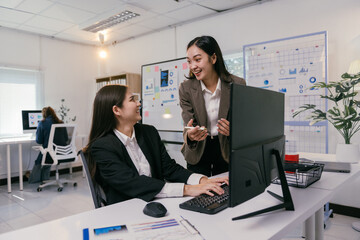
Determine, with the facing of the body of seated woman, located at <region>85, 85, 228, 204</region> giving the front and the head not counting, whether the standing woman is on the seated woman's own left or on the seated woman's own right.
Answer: on the seated woman's own left

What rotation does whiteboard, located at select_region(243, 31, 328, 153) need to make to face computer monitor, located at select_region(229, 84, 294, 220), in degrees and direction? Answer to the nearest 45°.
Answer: approximately 45° to its left

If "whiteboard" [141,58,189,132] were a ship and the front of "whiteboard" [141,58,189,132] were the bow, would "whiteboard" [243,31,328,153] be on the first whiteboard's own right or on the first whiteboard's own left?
on the first whiteboard's own left

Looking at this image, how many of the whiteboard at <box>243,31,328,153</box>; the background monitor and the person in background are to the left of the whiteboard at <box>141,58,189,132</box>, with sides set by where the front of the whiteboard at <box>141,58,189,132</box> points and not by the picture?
1

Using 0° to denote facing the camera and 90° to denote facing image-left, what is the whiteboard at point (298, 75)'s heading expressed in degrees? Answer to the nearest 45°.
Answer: approximately 45°

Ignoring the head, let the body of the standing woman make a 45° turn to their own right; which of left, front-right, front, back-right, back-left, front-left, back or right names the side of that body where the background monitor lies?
right

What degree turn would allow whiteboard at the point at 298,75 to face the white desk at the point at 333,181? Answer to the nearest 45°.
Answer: approximately 45° to its left

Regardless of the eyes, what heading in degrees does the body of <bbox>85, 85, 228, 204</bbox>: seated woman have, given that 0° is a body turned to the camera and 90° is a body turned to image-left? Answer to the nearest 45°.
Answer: approximately 315°

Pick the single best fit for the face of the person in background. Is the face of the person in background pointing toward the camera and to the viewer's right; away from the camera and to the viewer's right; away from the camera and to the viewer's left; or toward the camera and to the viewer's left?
away from the camera and to the viewer's left

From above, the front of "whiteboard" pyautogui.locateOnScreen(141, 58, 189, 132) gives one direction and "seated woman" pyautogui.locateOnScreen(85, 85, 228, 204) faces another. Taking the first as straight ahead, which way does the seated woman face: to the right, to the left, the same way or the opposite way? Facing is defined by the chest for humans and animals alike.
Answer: to the left
